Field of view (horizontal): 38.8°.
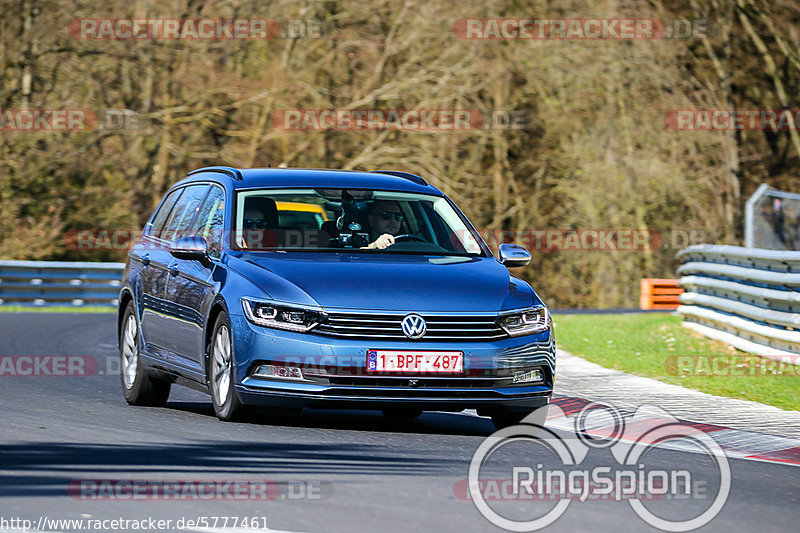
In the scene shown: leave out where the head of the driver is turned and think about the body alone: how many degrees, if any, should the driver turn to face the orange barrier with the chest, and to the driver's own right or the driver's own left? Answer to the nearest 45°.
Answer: approximately 135° to the driver's own left

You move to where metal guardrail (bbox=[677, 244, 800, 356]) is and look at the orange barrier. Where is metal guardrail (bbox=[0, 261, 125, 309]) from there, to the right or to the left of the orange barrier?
left

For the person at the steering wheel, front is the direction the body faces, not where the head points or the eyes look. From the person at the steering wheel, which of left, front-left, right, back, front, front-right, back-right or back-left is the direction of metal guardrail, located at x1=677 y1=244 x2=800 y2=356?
left

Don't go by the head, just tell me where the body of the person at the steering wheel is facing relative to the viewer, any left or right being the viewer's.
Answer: facing the viewer and to the right of the viewer

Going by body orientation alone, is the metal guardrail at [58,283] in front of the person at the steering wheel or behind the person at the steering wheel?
behind

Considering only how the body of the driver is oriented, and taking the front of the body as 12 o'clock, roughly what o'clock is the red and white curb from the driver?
The red and white curb is roughly at 11 o'clock from the driver.
